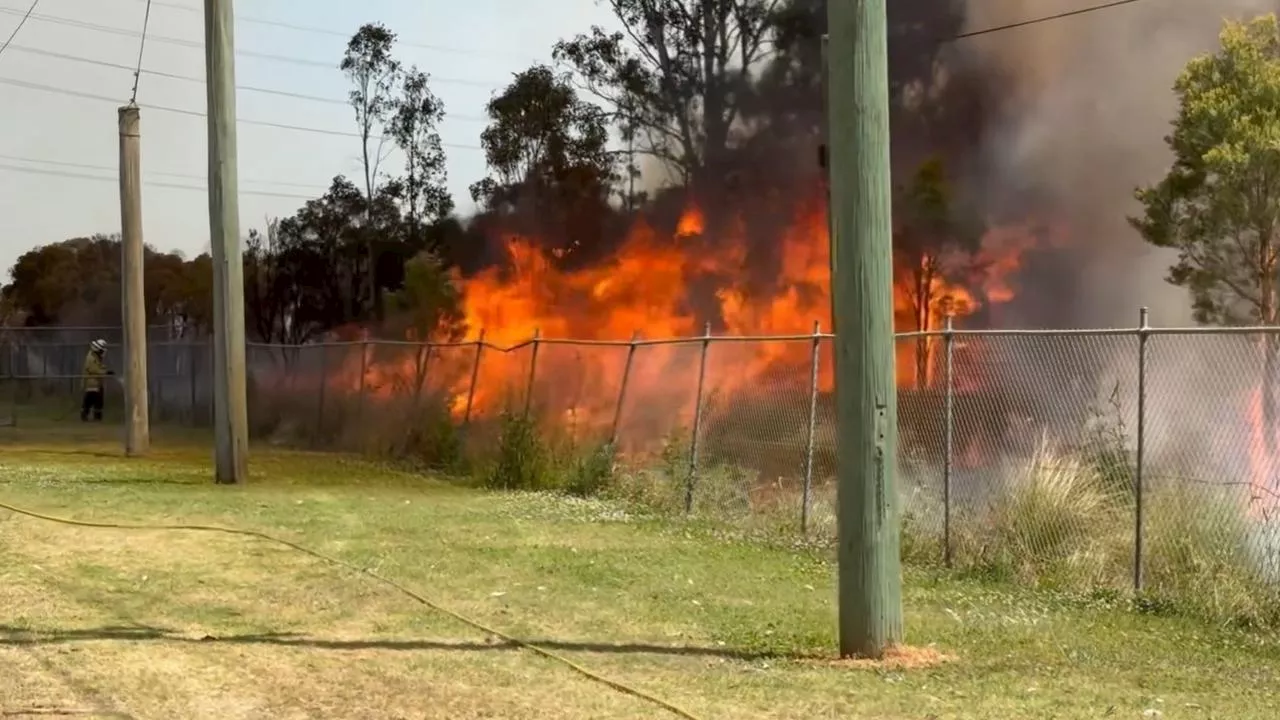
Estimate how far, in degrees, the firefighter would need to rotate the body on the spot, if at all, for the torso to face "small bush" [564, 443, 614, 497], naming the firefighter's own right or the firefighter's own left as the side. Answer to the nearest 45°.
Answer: approximately 90° to the firefighter's own right

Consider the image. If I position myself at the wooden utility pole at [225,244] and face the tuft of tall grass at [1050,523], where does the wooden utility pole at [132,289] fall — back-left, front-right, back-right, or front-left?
back-left

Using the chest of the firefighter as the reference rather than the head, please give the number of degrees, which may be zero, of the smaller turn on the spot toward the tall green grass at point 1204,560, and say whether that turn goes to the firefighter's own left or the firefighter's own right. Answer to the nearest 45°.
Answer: approximately 90° to the firefighter's own right

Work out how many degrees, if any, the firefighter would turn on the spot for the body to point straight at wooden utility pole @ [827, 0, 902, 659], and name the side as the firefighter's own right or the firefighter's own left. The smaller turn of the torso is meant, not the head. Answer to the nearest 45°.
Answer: approximately 90° to the firefighter's own right

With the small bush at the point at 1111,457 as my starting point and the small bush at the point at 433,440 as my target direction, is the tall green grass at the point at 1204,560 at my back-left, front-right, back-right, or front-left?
back-left

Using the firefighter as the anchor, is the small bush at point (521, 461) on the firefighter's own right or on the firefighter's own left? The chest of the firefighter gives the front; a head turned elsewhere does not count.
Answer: on the firefighter's own right

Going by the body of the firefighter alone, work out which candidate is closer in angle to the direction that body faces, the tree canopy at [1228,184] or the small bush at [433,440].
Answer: the tree canopy

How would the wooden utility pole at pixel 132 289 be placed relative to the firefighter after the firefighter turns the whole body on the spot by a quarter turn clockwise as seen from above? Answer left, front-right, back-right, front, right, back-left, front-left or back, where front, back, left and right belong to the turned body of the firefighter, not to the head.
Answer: front

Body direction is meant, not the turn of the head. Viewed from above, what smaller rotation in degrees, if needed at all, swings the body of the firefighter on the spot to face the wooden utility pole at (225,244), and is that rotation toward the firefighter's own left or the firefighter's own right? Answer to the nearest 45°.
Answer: approximately 90° to the firefighter's own right

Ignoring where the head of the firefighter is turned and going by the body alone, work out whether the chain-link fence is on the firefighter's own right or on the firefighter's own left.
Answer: on the firefighter's own right

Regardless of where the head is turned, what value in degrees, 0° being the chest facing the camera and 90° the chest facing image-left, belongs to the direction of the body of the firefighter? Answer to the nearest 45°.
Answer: approximately 270°
